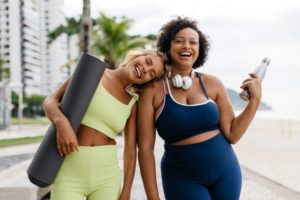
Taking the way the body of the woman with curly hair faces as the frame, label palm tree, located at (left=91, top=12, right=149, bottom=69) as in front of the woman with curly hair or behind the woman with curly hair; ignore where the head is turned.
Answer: behind

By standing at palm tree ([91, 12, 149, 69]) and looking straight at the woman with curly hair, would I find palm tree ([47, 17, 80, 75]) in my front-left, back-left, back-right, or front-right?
back-right

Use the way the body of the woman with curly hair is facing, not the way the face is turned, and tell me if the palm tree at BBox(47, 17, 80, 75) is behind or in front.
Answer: behind

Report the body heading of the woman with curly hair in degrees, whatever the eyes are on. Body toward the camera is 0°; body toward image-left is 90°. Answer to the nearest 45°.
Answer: approximately 0°
